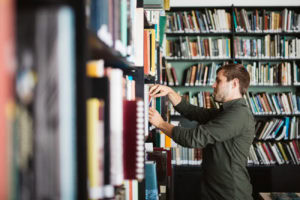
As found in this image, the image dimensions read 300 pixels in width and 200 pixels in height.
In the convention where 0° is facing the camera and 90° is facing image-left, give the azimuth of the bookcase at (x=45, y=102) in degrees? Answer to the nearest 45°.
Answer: approximately 315°

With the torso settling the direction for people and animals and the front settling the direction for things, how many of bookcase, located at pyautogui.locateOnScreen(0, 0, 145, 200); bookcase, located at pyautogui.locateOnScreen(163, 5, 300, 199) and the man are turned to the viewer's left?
1

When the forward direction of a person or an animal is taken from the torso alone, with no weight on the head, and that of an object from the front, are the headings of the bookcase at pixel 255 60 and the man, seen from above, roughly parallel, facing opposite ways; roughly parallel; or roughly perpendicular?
roughly perpendicular

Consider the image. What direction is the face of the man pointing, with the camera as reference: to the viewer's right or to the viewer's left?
to the viewer's left

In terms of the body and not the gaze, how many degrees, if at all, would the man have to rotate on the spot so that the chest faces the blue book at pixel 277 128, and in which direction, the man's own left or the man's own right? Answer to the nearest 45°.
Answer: approximately 90° to the man's own right

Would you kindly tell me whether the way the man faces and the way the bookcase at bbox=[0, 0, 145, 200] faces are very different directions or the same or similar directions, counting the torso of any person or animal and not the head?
very different directions

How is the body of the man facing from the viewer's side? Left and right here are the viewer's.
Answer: facing to the left of the viewer

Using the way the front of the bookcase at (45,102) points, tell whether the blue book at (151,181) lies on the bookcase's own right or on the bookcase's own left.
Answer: on the bookcase's own left

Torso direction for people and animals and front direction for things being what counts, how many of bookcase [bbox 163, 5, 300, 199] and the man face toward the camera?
1

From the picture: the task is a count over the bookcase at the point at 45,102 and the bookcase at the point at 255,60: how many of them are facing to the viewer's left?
0

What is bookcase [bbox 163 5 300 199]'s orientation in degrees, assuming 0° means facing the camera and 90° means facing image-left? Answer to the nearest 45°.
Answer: approximately 0°

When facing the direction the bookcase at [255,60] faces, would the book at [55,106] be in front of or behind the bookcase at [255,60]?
in front
